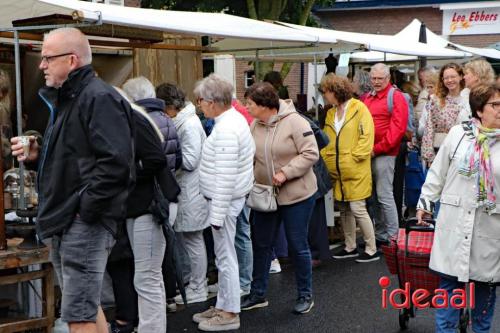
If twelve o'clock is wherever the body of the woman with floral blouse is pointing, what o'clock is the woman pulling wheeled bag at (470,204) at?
The woman pulling wheeled bag is roughly at 12 o'clock from the woman with floral blouse.

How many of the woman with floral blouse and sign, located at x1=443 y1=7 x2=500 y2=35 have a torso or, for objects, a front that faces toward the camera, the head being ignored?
2

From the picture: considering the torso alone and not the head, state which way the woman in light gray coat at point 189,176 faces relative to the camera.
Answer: to the viewer's left

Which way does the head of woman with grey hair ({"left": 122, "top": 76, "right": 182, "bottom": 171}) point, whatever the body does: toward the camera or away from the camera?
away from the camera

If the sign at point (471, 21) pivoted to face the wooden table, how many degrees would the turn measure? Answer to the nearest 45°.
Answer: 0° — it already faces it

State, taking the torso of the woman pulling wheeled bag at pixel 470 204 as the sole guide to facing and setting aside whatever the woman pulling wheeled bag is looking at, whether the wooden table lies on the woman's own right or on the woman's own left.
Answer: on the woman's own right

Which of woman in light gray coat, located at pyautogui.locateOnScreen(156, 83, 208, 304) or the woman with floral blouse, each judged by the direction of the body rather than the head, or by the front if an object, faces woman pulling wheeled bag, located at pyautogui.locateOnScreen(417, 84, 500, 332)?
the woman with floral blouse

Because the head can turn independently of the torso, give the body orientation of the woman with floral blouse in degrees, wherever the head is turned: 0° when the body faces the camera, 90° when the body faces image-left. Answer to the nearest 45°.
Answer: approximately 0°

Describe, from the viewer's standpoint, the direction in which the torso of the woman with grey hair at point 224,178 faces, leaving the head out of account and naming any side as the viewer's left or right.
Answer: facing to the left of the viewer
